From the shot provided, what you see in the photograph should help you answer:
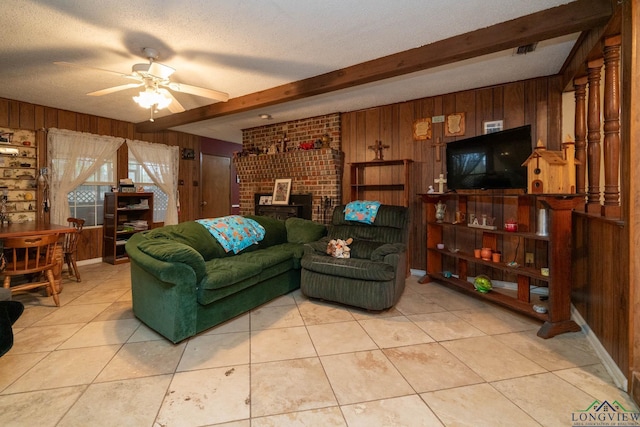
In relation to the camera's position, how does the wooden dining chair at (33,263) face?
facing away from the viewer

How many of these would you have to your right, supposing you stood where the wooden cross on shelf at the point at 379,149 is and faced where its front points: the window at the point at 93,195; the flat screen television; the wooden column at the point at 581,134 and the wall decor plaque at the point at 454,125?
1

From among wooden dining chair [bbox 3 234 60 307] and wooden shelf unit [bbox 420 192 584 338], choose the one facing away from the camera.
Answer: the wooden dining chair

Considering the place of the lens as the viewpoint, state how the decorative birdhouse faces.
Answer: facing the viewer and to the left of the viewer

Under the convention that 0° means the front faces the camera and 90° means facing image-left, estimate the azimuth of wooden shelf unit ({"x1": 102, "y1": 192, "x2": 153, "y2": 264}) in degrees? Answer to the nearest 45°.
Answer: approximately 315°

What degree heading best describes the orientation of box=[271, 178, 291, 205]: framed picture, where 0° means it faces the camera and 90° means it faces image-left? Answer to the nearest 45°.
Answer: approximately 0°

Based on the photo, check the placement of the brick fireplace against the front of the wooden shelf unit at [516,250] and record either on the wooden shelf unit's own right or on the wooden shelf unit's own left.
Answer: on the wooden shelf unit's own right

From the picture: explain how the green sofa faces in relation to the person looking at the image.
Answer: facing the viewer and to the right of the viewer

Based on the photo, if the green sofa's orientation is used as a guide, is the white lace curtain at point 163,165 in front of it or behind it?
behind

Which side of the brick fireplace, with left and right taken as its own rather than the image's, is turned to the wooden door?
right

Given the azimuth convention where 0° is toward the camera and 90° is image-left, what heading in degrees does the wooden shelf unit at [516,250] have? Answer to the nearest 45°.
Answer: approximately 45°

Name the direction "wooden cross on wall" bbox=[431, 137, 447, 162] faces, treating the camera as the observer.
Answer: facing the viewer
